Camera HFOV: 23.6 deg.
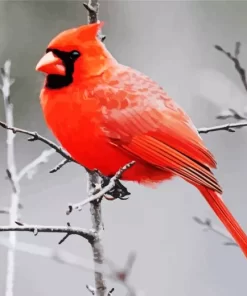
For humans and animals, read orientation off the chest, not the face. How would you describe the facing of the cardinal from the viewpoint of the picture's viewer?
facing to the left of the viewer
